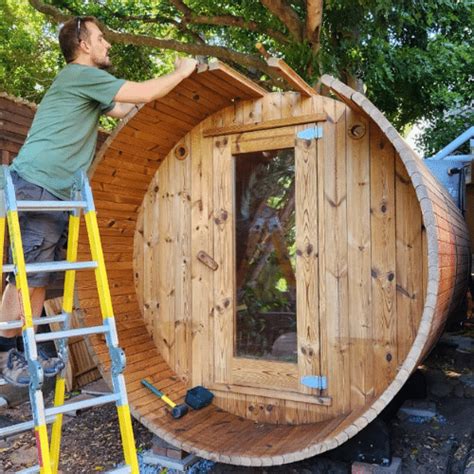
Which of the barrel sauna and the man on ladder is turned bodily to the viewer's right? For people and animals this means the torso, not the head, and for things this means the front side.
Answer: the man on ladder

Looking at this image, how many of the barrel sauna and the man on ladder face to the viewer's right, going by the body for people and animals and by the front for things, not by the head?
1

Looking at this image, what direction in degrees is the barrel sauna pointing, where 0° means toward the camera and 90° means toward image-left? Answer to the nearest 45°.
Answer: approximately 45°

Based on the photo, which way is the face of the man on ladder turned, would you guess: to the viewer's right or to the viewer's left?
to the viewer's right

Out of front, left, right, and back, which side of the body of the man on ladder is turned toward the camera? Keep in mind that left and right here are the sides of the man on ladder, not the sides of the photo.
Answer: right

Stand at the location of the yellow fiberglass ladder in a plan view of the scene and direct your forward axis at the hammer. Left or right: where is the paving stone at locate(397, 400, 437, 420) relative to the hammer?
right

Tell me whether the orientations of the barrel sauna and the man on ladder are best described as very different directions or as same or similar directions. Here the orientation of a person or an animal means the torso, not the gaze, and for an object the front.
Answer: very different directions
